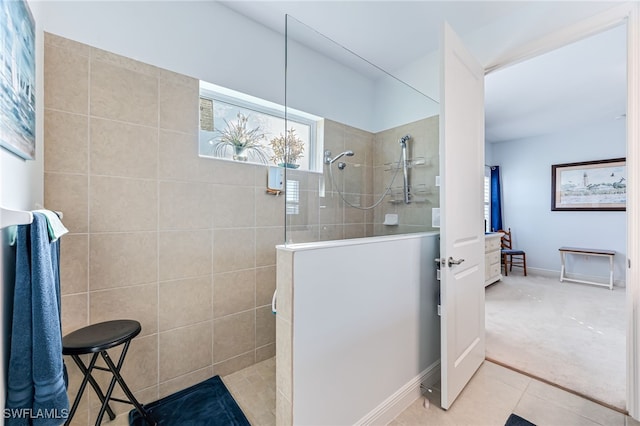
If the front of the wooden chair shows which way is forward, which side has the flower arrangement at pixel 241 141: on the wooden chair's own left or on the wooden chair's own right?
on the wooden chair's own right

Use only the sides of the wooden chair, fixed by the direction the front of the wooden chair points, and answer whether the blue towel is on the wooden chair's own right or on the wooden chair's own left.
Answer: on the wooden chair's own right

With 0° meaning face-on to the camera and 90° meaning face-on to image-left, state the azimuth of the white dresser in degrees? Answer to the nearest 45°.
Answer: approximately 315°

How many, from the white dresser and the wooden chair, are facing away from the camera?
0

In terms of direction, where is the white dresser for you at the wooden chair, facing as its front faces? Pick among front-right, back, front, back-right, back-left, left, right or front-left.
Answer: right
